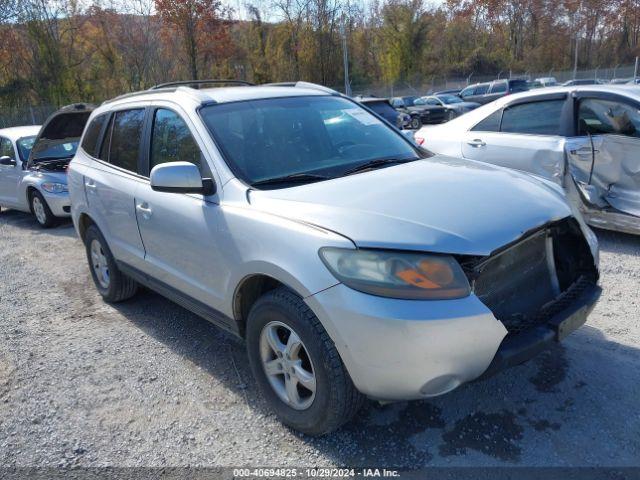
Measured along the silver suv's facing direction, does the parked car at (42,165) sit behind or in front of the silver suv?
behind

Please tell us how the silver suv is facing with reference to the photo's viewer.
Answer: facing the viewer and to the right of the viewer

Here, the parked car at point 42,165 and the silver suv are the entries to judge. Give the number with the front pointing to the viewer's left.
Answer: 0
